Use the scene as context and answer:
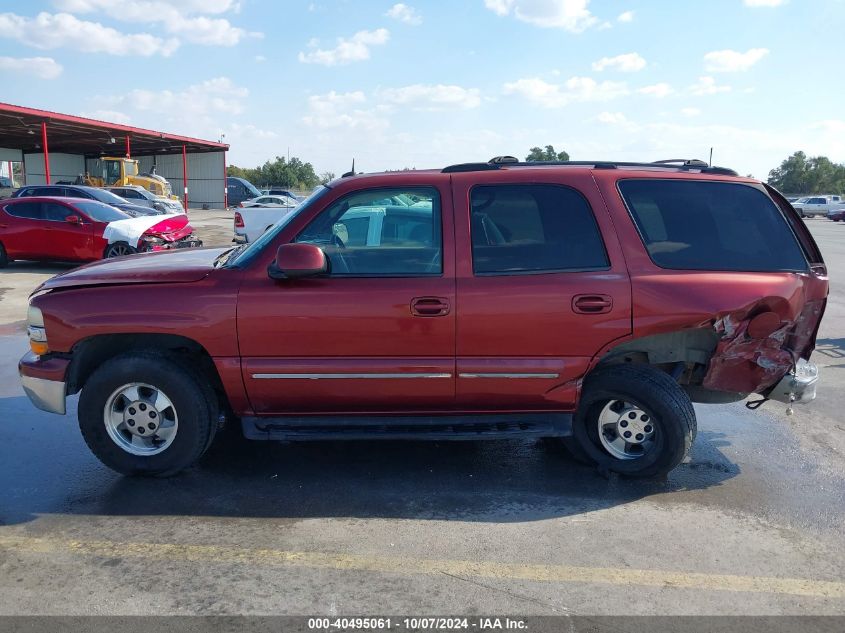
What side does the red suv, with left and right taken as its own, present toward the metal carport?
right

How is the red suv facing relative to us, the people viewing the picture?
facing to the left of the viewer

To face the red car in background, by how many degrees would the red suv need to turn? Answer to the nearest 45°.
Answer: approximately 45° to its right

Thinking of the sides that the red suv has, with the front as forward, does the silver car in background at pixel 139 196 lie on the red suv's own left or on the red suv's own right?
on the red suv's own right
